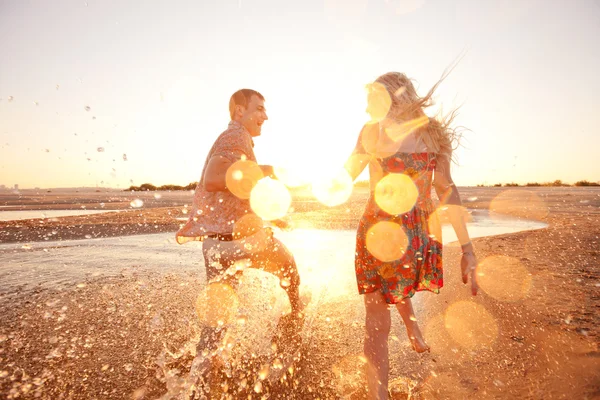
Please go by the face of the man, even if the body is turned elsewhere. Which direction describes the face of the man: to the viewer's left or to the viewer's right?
to the viewer's right

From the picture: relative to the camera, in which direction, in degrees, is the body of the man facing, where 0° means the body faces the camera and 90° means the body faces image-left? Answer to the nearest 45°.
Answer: approximately 270°

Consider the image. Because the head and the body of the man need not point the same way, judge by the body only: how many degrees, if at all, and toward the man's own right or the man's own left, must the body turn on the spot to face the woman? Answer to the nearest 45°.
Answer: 0° — they already face them
